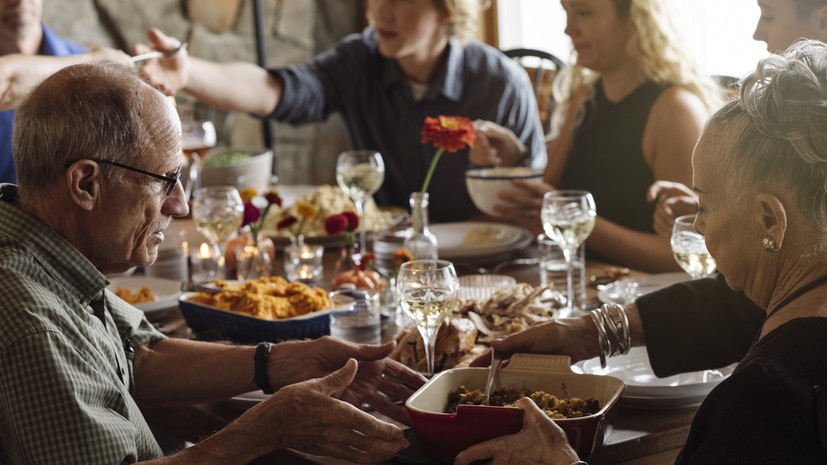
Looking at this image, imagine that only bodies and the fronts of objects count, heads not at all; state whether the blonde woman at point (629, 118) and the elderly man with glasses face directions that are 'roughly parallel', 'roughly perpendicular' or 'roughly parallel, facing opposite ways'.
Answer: roughly parallel, facing opposite ways

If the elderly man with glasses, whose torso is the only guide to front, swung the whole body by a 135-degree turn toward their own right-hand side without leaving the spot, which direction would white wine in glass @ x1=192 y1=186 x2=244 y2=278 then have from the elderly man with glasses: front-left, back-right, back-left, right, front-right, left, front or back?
back-right

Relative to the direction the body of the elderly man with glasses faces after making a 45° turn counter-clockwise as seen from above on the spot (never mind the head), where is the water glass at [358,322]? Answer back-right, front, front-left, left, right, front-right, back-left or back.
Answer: front

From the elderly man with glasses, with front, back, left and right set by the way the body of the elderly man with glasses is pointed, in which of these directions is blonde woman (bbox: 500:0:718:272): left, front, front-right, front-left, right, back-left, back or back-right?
front-left

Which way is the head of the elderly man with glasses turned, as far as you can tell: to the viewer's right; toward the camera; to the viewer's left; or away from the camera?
to the viewer's right

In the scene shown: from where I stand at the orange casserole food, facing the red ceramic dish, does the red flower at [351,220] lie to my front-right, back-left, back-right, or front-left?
back-left

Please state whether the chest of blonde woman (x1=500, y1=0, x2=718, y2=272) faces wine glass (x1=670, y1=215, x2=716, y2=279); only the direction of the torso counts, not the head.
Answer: no

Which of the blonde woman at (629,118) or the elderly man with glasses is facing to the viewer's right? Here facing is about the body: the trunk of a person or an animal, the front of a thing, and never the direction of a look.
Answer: the elderly man with glasses

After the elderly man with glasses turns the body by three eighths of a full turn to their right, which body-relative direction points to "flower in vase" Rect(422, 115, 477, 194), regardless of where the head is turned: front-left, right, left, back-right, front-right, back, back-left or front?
back

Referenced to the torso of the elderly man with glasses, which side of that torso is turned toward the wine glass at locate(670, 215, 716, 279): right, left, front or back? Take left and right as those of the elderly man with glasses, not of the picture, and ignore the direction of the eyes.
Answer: front

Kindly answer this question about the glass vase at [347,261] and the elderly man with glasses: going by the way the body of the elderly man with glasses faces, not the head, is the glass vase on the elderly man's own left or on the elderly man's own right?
on the elderly man's own left

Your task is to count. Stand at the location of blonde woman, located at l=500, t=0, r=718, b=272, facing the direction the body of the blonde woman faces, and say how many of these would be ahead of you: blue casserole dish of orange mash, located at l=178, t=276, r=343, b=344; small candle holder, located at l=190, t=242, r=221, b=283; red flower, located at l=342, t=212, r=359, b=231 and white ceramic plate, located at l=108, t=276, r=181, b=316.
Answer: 4

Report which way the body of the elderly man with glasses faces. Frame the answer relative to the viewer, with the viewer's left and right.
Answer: facing to the right of the viewer

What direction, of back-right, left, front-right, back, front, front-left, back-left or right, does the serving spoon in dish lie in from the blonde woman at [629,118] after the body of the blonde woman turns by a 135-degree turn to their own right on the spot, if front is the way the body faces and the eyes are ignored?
back

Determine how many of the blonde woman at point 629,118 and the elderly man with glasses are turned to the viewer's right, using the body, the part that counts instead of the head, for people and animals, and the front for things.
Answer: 1

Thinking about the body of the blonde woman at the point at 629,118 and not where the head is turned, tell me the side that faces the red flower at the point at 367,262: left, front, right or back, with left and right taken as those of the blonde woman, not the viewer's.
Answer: front

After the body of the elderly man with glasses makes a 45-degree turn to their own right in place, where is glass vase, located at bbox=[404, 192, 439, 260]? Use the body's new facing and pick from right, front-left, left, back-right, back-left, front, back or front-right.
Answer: left
